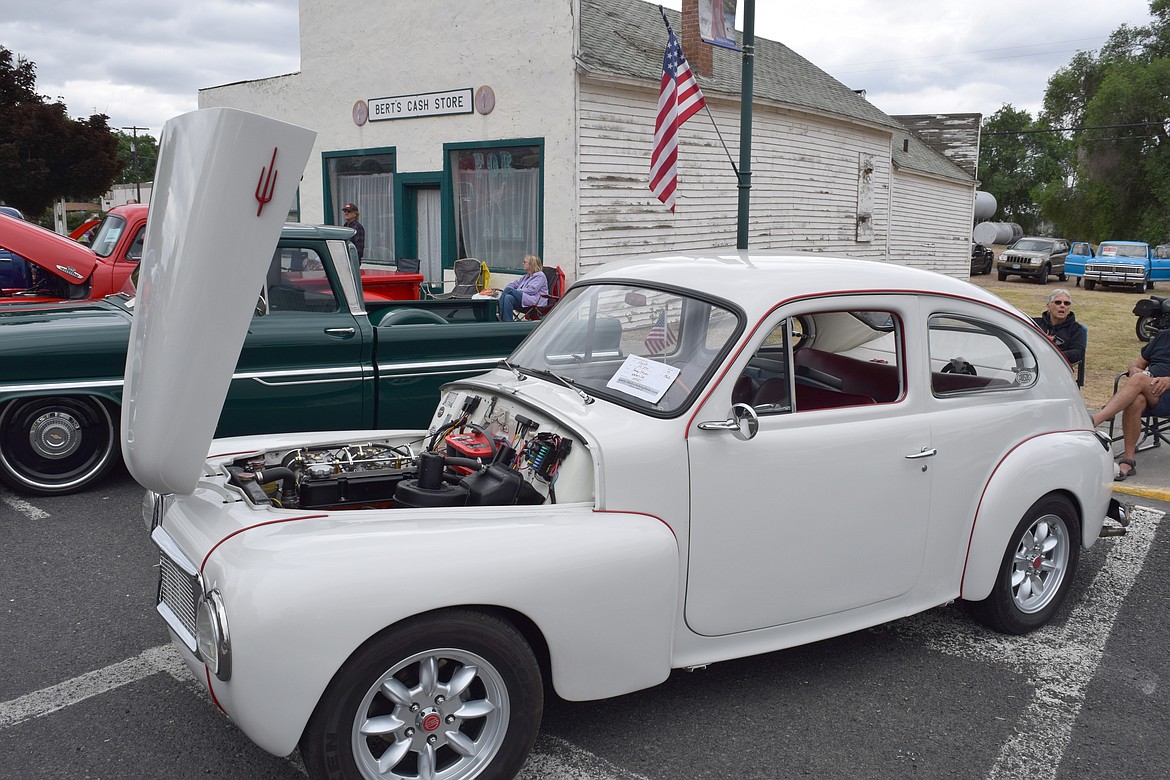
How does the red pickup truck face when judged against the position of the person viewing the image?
facing to the left of the viewer

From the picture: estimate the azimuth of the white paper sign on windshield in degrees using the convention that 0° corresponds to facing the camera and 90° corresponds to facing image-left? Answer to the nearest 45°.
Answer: approximately 45°

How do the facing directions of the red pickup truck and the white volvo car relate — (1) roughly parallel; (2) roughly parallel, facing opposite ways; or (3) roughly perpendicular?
roughly parallel

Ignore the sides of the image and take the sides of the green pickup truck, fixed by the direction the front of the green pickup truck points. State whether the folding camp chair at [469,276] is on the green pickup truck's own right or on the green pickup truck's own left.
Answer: on the green pickup truck's own right

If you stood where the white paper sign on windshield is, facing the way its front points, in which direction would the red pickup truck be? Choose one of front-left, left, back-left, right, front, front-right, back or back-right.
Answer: right

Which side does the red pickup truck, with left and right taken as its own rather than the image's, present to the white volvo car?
left

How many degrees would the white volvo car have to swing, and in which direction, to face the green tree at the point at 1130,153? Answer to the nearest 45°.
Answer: approximately 180°

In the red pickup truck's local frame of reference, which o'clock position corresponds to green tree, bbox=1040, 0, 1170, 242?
The green tree is roughly at 5 o'clock from the red pickup truck.

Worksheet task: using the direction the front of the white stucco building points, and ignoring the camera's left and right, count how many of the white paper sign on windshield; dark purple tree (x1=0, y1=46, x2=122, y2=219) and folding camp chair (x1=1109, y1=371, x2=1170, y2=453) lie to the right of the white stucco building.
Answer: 1

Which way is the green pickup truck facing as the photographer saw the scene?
facing to the left of the viewer

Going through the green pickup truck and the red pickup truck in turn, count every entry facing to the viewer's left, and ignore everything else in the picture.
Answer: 2

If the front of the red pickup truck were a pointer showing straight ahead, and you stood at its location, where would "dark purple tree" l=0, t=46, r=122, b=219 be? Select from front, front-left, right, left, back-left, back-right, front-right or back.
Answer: right
